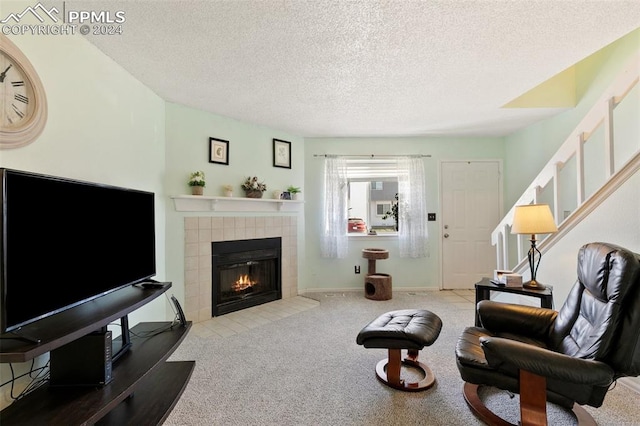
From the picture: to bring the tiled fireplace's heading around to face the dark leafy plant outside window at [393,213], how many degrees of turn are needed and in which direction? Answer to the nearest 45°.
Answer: approximately 45° to its left

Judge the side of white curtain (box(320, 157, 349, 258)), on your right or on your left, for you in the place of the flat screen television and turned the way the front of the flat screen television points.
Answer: on your left

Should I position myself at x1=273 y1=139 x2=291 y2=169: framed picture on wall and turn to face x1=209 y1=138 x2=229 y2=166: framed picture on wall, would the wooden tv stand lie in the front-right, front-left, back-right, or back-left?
front-left

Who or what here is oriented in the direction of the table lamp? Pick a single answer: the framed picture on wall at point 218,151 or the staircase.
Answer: the framed picture on wall

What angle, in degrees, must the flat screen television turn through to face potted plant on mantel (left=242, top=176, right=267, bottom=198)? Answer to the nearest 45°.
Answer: approximately 90° to its left

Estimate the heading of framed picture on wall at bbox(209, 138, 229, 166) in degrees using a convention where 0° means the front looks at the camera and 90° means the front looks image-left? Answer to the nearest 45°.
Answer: approximately 315°

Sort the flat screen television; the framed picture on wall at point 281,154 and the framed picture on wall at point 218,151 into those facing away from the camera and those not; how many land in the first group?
0

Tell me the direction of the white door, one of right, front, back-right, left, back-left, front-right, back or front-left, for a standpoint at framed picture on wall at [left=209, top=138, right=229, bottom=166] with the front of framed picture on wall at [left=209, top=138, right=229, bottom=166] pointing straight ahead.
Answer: front-left

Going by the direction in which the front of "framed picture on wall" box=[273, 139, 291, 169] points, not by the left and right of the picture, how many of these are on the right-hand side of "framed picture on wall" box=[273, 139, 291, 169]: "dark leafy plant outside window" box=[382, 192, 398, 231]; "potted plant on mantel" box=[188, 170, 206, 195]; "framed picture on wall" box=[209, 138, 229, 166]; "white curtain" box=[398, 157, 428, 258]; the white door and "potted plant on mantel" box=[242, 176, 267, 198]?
3

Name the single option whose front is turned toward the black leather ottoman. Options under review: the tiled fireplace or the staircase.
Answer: the tiled fireplace

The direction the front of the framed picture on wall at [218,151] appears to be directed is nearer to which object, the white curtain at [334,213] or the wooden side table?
the wooden side table

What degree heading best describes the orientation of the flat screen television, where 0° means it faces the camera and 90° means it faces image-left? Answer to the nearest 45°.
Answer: approximately 315°

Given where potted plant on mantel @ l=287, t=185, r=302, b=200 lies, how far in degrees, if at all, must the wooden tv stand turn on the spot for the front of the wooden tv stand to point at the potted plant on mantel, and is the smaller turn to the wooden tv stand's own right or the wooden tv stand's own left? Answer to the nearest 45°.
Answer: approximately 90° to the wooden tv stand's own left

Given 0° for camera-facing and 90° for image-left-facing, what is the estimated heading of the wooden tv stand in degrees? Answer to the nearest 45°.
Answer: approximately 315°
